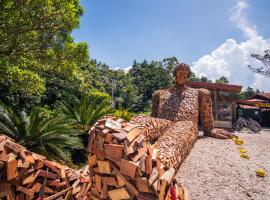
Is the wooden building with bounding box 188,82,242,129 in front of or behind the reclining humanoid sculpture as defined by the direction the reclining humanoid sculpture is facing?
behind

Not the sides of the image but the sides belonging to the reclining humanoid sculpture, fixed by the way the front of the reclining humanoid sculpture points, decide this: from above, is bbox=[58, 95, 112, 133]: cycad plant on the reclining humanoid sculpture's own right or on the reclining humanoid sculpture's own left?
on the reclining humanoid sculpture's own right

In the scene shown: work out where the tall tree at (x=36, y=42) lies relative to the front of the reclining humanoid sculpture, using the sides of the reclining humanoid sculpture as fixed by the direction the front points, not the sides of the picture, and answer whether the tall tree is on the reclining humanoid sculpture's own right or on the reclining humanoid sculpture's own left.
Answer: on the reclining humanoid sculpture's own right

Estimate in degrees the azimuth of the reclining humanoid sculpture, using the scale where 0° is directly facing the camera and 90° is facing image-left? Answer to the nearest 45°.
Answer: approximately 0°

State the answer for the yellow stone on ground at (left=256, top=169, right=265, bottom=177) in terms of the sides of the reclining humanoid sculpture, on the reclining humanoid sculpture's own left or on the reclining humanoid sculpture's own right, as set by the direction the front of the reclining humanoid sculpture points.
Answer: on the reclining humanoid sculpture's own left

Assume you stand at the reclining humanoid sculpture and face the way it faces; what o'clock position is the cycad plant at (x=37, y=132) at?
The cycad plant is roughly at 3 o'clock from the reclining humanoid sculpture.

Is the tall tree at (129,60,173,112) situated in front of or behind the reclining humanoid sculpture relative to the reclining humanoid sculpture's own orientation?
behind

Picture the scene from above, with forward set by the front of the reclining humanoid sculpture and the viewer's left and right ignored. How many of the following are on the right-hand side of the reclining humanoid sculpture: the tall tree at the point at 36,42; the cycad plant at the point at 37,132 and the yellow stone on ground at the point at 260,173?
2
